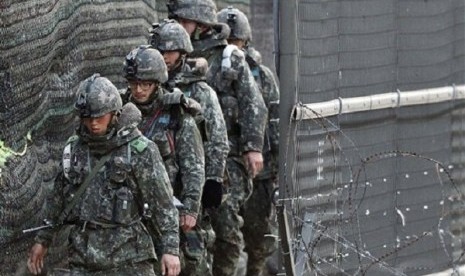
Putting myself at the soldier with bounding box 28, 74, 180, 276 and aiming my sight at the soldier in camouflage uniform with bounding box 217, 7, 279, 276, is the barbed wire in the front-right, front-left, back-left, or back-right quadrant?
front-right

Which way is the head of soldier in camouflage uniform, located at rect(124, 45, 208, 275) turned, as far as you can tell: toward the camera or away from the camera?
toward the camera

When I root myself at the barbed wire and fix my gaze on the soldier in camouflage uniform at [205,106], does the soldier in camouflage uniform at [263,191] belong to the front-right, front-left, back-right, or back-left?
front-right

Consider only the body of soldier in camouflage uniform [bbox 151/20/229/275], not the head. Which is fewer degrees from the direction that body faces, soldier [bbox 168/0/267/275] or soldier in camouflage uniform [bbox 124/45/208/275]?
the soldier in camouflage uniform

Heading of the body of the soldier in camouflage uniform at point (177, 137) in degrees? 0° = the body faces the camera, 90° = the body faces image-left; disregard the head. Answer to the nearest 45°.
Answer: approximately 45°

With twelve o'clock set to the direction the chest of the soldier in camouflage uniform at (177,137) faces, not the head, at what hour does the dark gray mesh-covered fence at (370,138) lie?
The dark gray mesh-covered fence is roughly at 8 o'clock from the soldier in camouflage uniform.

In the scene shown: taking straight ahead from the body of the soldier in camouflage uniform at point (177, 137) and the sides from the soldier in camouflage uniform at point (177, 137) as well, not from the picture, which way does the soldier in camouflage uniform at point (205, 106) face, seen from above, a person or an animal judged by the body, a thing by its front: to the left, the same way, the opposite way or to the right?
the same way

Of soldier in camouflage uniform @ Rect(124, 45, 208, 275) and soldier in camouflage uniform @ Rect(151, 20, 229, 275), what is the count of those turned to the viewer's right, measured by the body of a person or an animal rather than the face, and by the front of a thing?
0

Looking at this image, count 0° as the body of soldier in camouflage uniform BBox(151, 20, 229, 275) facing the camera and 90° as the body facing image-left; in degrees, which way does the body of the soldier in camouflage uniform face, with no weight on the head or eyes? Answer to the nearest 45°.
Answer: approximately 45°
